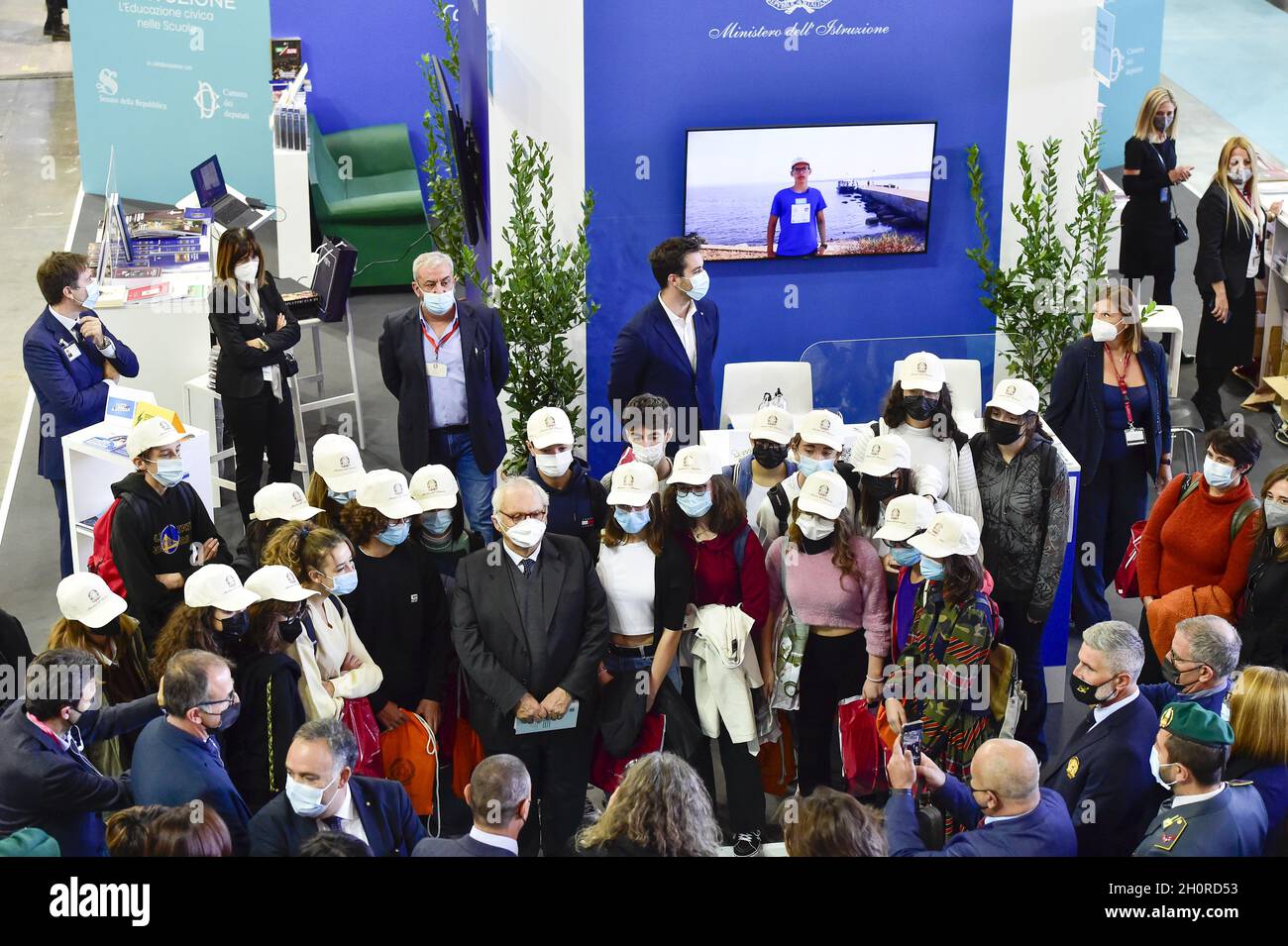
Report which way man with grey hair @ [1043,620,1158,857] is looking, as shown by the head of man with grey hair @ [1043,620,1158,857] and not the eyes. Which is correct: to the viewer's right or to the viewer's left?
to the viewer's left

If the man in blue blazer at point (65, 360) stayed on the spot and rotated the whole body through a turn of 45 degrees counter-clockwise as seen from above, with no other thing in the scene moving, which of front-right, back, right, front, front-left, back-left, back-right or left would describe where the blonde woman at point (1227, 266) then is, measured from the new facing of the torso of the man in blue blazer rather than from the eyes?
front

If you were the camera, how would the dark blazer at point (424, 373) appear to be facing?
facing the viewer

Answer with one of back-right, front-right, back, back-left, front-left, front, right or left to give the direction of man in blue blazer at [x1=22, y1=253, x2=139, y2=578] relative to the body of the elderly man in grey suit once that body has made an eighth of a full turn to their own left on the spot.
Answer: back

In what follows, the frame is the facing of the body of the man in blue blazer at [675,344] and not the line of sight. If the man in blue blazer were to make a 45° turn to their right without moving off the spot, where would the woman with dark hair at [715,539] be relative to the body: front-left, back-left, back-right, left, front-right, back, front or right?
front

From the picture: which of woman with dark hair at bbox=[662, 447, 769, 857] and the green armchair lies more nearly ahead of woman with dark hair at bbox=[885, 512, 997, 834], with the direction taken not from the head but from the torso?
the woman with dark hair

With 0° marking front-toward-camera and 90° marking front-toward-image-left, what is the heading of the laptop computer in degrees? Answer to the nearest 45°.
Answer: approximately 315°

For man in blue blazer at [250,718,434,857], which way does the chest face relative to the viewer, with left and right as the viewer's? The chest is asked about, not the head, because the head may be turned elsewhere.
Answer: facing the viewer and to the left of the viewer

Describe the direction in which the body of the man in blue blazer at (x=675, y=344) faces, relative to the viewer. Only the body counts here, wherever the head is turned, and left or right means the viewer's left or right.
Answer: facing the viewer and to the right of the viewer

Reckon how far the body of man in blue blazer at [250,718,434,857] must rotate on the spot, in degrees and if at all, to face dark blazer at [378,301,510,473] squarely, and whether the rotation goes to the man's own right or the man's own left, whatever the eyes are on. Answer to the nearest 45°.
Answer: approximately 135° to the man's own right

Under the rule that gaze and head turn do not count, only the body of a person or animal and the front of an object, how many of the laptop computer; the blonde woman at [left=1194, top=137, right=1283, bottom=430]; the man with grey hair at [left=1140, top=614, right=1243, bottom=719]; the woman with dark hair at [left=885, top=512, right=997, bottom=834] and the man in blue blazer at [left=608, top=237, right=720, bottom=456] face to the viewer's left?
2

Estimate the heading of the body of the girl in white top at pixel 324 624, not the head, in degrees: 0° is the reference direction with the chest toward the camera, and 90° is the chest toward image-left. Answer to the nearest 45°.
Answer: approximately 315°

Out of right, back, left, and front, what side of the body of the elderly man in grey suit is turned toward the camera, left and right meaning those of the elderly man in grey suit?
front
